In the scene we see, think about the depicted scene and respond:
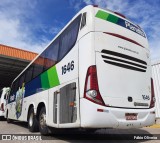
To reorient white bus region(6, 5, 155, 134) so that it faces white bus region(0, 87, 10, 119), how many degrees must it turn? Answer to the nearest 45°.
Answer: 0° — it already faces it

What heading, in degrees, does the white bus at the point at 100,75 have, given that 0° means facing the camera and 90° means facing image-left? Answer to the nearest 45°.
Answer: approximately 135°
